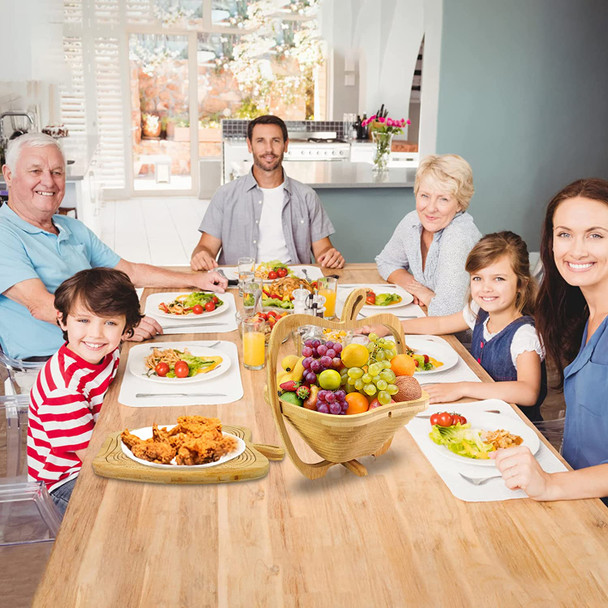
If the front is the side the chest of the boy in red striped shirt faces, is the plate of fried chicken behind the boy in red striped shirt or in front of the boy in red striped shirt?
in front

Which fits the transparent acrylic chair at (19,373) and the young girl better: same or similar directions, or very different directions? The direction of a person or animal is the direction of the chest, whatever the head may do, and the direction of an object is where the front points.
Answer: very different directions

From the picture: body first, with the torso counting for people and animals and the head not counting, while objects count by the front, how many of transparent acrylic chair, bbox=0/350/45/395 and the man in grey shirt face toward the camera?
1

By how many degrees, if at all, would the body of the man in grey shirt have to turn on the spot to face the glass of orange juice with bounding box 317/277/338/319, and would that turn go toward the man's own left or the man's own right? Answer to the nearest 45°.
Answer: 0° — they already face it

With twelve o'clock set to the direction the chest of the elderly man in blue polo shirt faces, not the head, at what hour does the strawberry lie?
The strawberry is roughly at 1 o'clock from the elderly man in blue polo shirt.

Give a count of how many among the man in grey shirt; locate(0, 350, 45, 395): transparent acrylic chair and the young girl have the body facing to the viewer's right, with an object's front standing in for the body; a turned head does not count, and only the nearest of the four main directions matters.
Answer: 1

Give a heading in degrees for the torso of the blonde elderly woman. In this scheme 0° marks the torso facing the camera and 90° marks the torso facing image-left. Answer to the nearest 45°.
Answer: approximately 45°

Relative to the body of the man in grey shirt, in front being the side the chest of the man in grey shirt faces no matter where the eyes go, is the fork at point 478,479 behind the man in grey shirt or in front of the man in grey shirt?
in front

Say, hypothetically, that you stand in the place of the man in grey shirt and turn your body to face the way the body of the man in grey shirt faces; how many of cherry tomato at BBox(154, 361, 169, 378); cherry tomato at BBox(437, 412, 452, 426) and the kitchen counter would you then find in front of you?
2

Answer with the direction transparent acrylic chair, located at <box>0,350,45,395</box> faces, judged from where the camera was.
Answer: facing to the right of the viewer

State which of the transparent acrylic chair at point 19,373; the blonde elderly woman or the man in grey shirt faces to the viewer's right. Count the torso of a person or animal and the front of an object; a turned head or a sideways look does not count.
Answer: the transparent acrylic chair
